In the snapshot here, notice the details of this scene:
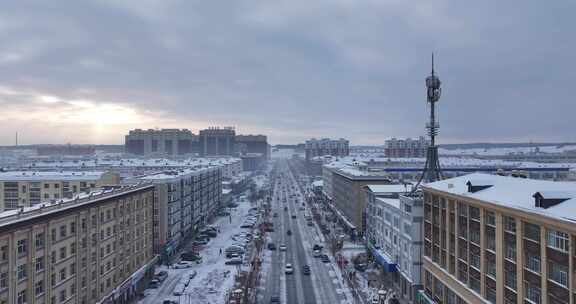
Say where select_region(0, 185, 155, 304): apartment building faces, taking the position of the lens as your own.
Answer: facing the viewer and to the right of the viewer

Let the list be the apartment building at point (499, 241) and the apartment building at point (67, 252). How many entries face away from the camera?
0

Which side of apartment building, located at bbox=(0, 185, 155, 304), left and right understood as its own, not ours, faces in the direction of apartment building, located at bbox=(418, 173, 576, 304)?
front

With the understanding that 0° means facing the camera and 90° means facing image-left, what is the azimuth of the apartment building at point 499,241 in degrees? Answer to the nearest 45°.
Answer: approximately 45°
